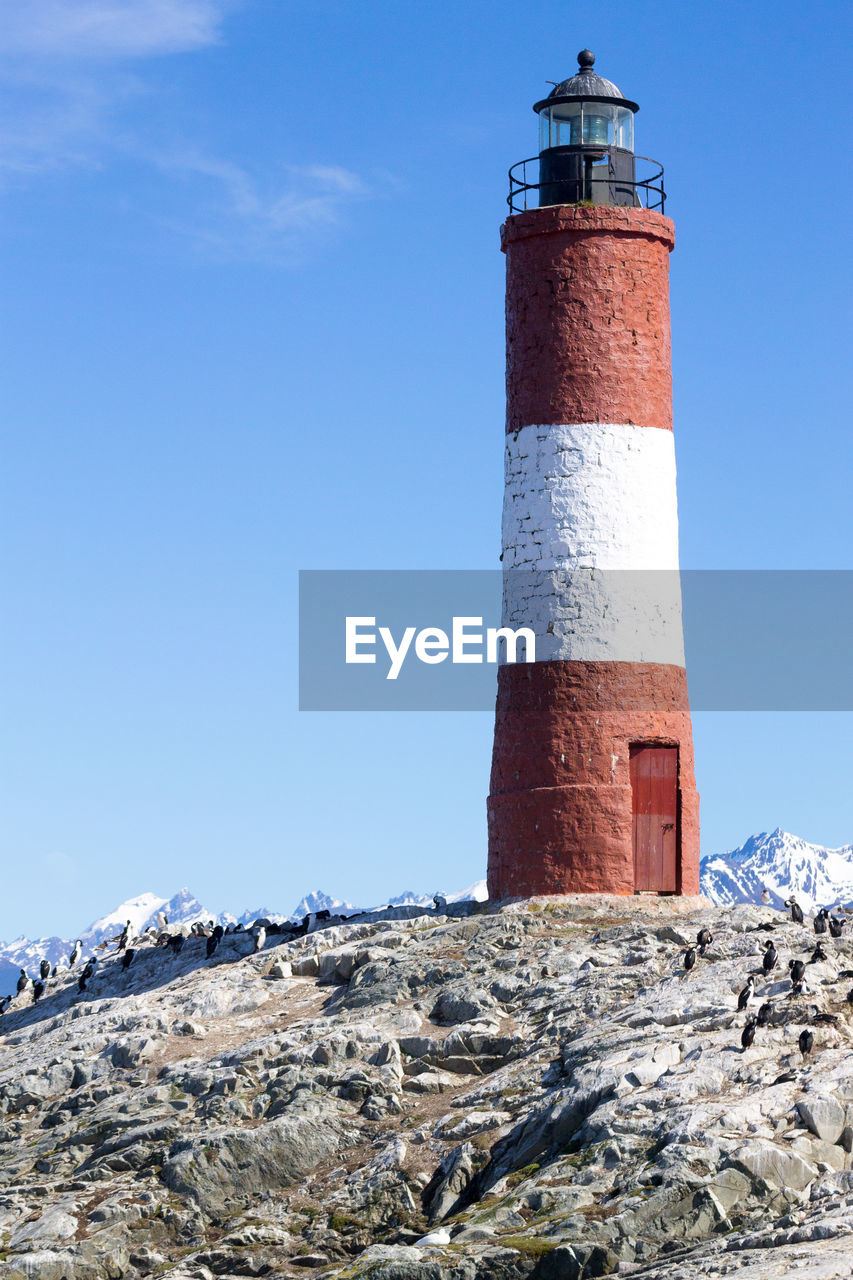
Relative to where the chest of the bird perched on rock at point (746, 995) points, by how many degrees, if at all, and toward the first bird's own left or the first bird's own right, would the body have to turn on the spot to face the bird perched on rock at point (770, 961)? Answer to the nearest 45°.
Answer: approximately 90° to the first bird's own left
